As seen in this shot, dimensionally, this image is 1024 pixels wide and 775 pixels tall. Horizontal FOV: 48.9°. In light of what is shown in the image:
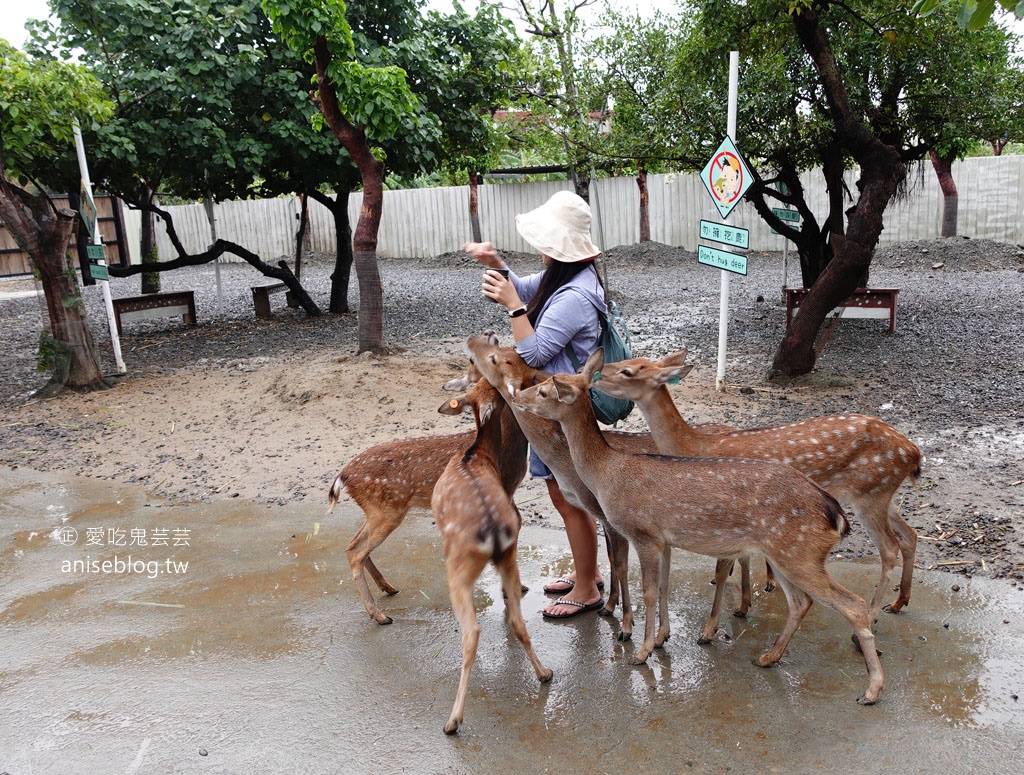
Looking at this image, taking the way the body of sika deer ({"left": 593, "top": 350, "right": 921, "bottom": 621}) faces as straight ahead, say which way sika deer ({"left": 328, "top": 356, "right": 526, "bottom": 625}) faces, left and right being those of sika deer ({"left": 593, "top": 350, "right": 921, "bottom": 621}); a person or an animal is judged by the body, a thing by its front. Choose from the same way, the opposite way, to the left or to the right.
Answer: the opposite way

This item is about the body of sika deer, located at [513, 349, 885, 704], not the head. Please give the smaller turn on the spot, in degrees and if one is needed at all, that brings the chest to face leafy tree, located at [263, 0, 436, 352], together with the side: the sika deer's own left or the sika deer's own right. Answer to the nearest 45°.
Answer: approximately 45° to the sika deer's own right

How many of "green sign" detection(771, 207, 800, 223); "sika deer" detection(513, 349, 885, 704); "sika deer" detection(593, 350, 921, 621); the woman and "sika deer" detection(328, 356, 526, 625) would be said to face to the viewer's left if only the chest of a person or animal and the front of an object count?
3

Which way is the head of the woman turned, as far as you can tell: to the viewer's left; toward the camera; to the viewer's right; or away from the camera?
to the viewer's left

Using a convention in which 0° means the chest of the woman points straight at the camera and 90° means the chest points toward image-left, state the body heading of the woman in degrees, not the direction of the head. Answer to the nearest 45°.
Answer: approximately 90°

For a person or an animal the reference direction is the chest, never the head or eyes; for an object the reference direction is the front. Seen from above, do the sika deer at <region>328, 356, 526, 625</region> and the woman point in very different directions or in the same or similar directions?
very different directions

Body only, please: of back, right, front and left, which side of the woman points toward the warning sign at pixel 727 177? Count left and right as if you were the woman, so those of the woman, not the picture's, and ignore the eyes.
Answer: right

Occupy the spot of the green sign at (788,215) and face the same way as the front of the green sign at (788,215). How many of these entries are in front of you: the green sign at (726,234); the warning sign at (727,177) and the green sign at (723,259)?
3

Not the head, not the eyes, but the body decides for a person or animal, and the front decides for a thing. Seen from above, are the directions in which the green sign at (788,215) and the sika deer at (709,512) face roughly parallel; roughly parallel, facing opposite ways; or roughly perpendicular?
roughly perpendicular

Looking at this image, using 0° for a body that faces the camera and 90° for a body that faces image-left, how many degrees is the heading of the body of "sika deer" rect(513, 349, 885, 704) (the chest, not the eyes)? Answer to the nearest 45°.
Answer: approximately 90°

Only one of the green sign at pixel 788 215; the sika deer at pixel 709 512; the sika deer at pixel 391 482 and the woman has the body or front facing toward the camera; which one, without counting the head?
the green sign

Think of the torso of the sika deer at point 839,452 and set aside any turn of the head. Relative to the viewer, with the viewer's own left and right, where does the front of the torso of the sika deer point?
facing to the left of the viewer

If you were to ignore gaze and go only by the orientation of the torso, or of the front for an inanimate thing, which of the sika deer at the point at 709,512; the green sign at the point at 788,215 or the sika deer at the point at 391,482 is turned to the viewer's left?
the sika deer at the point at 709,512
